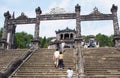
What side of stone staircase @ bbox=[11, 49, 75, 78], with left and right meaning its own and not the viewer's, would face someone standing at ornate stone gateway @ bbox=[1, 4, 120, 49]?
back

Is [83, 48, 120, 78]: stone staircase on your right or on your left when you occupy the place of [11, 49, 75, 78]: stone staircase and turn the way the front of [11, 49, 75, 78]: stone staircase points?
on your left

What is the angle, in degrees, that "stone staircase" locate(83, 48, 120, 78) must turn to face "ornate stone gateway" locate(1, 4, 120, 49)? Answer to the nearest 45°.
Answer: approximately 135° to its right

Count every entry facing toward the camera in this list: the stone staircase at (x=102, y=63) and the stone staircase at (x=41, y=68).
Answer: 2

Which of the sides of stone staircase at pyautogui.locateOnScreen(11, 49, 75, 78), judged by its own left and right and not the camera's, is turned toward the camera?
front

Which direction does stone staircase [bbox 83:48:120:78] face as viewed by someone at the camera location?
facing the viewer

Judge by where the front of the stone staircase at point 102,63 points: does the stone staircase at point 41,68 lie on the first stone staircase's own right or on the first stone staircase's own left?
on the first stone staircase's own right

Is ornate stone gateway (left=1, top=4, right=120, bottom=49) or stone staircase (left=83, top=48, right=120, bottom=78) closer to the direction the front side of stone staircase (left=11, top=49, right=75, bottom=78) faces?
the stone staircase

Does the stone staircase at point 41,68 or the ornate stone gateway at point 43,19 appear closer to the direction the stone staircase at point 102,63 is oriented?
the stone staircase

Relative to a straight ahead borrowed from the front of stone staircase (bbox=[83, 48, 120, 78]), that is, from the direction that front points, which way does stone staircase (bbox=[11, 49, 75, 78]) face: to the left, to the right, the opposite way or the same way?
the same way

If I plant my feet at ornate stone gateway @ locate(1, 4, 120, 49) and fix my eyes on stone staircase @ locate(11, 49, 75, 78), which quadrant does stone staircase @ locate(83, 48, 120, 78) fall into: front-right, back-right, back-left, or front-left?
front-left
